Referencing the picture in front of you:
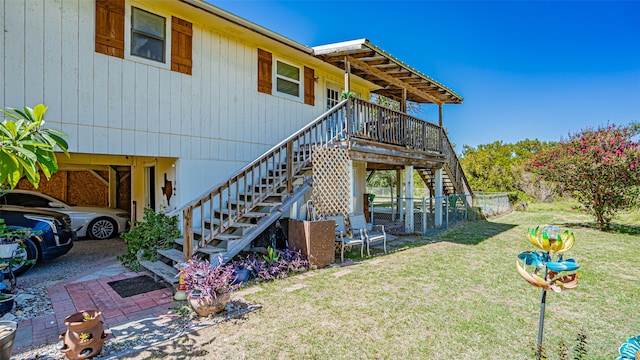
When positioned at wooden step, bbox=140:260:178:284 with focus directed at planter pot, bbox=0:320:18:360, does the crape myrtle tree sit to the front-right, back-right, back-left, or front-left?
back-left

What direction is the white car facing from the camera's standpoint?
to the viewer's right

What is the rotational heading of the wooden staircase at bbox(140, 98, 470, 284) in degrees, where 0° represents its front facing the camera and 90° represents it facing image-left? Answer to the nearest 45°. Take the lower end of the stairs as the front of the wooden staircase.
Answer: approximately 45°

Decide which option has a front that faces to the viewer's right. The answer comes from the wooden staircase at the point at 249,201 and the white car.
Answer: the white car

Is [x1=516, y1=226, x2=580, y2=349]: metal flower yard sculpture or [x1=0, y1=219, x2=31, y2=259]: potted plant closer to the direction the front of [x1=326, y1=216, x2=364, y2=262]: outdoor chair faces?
the metal flower yard sculpture

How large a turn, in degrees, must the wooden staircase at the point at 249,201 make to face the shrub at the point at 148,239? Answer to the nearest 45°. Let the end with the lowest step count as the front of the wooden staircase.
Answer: approximately 45° to its right

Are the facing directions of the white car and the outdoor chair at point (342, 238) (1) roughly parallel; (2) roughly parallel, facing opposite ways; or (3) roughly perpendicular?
roughly perpendicular

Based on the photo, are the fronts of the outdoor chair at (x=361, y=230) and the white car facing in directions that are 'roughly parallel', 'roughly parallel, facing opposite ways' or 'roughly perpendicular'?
roughly perpendicular

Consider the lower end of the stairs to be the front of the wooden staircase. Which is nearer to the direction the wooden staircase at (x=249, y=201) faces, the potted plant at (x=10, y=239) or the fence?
the potted plant

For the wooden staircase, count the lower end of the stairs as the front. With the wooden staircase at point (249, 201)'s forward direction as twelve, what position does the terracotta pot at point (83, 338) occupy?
The terracotta pot is roughly at 11 o'clock from the wooden staircase.

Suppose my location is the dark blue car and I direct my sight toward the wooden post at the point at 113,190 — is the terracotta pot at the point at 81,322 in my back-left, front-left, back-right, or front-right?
back-right

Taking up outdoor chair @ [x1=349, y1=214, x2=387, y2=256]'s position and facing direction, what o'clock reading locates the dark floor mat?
The dark floor mat is roughly at 3 o'clock from the outdoor chair.
